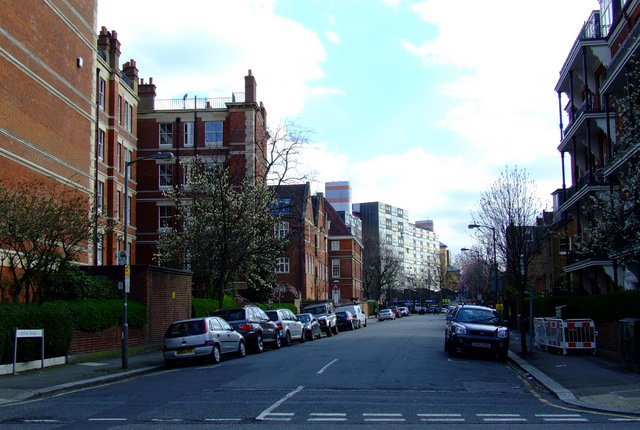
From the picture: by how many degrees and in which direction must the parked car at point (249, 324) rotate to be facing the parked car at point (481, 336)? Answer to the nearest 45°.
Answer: approximately 90° to its right

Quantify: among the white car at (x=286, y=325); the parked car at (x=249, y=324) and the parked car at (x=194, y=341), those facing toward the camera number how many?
0

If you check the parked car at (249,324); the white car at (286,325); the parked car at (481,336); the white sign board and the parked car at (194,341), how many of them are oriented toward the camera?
2

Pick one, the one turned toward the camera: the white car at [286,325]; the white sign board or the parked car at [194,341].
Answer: the white sign board

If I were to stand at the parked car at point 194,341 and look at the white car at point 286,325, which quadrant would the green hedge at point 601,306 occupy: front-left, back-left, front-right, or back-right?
front-right

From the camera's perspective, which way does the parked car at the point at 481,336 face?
toward the camera

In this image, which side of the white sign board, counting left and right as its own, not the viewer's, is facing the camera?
front

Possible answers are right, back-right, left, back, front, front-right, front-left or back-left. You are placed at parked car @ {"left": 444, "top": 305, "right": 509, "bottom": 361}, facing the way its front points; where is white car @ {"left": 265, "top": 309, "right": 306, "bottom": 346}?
back-right

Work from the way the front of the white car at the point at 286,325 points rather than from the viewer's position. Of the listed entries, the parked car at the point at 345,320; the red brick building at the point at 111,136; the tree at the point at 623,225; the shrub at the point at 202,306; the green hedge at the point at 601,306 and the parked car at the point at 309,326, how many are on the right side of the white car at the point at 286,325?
2

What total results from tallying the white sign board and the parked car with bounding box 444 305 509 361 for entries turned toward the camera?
2

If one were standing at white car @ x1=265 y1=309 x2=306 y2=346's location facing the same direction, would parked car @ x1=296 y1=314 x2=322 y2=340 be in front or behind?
in front

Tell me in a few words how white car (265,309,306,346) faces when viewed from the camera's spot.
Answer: facing away from the viewer and to the right of the viewer

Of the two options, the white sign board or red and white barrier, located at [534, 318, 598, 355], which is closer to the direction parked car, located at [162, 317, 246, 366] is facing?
the red and white barrier

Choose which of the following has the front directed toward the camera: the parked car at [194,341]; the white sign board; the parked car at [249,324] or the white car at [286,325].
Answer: the white sign board

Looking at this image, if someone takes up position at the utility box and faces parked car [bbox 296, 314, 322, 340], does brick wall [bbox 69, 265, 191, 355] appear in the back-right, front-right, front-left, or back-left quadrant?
front-left

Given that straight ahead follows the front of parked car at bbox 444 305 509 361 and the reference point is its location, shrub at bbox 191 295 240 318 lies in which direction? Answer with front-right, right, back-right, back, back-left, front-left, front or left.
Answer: back-right

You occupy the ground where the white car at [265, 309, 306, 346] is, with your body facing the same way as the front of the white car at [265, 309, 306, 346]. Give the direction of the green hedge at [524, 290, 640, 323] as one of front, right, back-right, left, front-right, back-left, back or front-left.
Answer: right

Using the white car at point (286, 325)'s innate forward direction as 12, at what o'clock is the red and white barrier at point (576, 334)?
The red and white barrier is roughly at 3 o'clock from the white car.

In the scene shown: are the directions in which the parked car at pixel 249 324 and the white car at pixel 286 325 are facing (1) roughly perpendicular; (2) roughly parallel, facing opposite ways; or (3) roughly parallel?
roughly parallel
